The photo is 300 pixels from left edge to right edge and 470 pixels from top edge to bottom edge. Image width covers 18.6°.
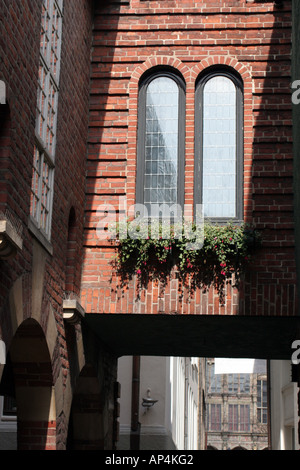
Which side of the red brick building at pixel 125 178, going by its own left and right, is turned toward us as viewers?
front

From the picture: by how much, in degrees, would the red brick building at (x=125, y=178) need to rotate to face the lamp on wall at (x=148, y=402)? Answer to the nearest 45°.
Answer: approximately 180°
